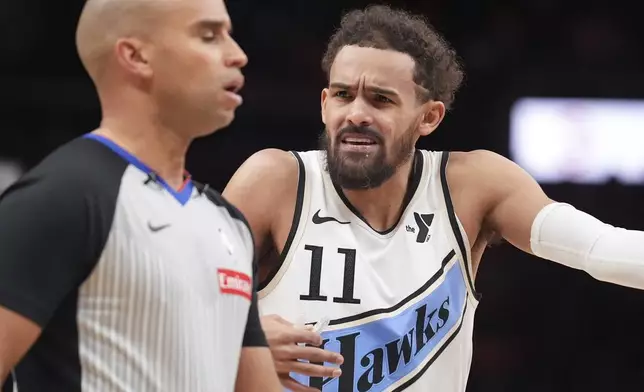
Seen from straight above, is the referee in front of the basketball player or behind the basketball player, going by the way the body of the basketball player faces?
in front

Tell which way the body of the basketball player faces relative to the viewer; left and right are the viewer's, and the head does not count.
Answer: facing the viewer

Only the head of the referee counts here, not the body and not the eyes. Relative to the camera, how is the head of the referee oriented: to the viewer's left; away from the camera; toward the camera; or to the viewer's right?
to the viewer's right

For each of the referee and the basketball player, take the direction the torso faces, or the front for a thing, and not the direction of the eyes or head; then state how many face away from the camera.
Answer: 0

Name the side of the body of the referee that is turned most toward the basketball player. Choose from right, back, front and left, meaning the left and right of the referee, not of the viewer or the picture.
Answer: left
